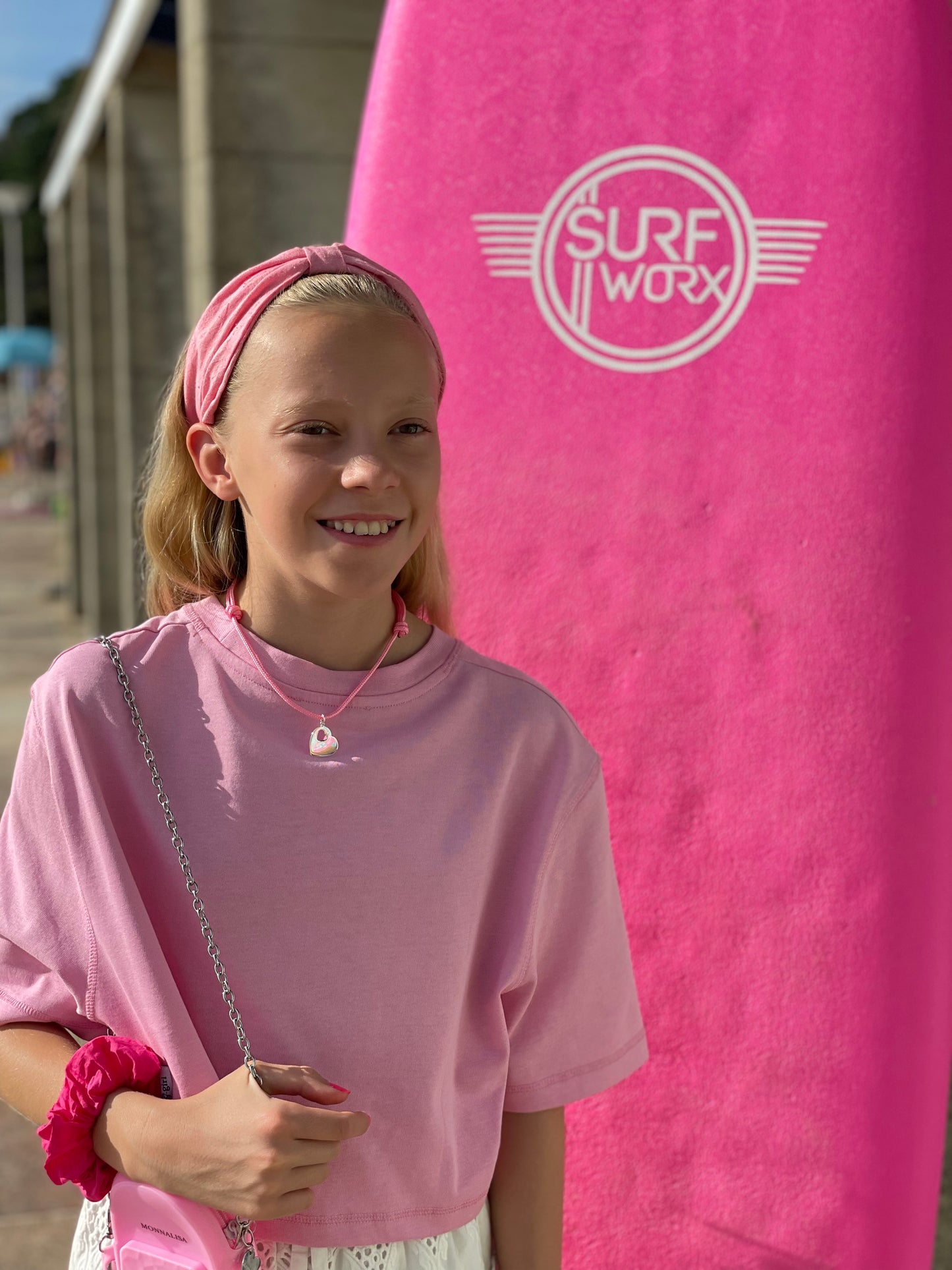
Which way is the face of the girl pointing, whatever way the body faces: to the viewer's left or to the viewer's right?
to the viewer's right

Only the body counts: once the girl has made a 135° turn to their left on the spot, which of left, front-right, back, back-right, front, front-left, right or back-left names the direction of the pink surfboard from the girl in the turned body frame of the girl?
front

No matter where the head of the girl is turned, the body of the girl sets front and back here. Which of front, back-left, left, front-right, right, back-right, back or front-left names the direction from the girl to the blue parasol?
back

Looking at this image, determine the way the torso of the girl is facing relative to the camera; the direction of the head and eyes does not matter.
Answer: toward the camera

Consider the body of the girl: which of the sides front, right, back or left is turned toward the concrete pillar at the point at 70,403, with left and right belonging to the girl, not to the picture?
back

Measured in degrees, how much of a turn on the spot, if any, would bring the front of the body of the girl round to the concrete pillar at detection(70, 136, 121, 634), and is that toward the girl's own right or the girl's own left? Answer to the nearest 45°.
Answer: approximately 180°

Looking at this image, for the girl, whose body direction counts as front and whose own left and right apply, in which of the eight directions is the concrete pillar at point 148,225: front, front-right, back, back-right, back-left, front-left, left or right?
back

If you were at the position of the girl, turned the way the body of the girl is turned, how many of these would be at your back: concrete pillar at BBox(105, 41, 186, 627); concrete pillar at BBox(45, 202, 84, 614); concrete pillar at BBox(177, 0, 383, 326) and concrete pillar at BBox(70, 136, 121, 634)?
4

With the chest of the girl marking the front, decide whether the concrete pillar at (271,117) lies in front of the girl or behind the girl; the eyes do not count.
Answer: behind
